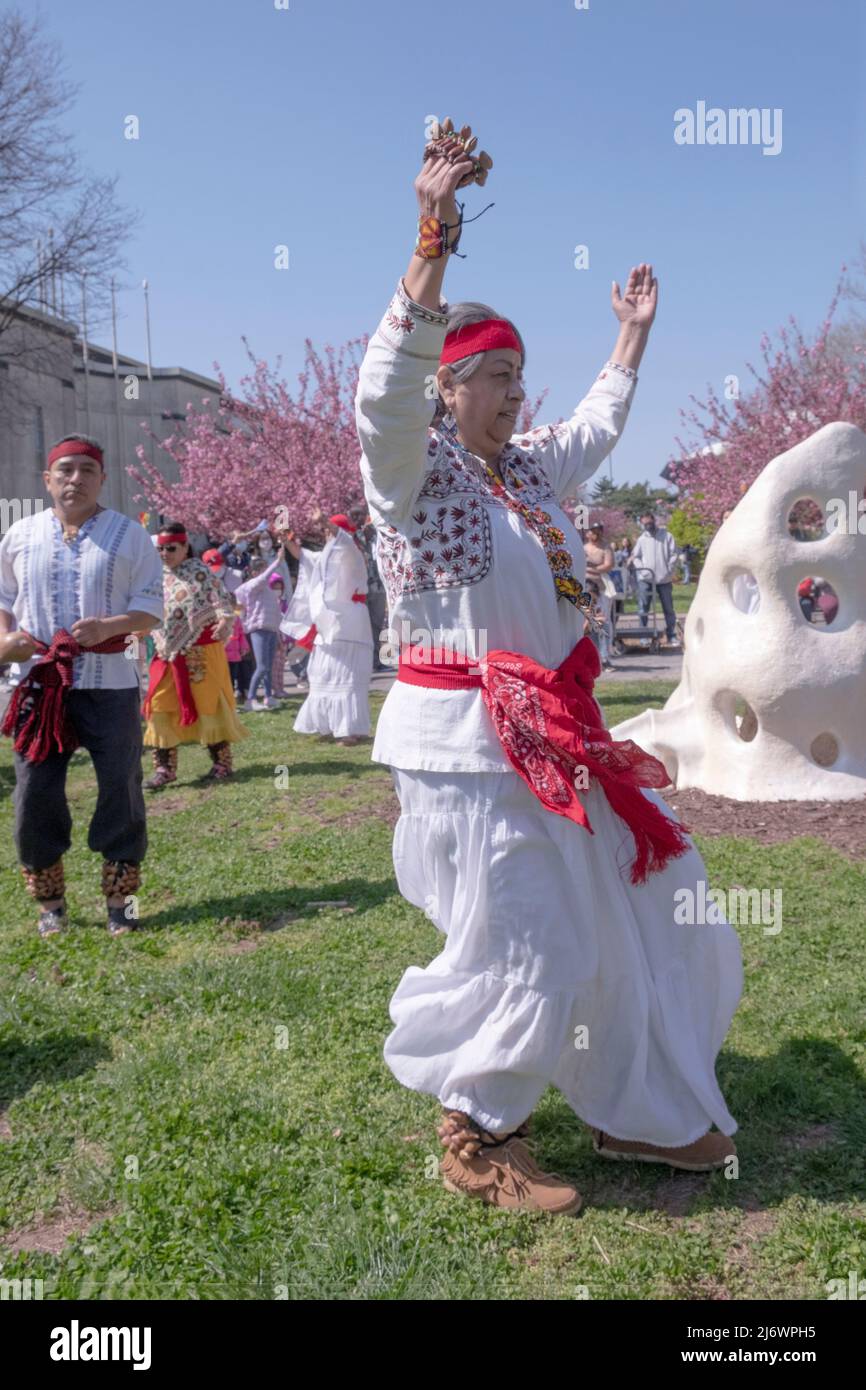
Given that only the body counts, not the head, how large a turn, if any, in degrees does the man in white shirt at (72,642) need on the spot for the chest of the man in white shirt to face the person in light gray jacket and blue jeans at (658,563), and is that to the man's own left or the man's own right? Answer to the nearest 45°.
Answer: approximately 135° to the man's own left

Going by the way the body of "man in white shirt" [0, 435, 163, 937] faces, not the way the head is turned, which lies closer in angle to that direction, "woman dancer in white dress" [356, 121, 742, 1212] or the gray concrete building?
the woman dancer in white dress

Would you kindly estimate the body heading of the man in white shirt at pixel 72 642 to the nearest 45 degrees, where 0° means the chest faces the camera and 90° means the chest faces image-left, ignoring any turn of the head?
approximately 0°

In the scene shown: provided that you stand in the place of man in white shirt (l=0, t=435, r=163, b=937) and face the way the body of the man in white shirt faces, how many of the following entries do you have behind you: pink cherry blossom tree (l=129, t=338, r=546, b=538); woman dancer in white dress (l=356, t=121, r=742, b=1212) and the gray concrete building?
2

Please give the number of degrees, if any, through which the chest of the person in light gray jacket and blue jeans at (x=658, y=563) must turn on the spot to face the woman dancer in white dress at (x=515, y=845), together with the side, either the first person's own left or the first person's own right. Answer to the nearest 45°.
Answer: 0° — they already face them
